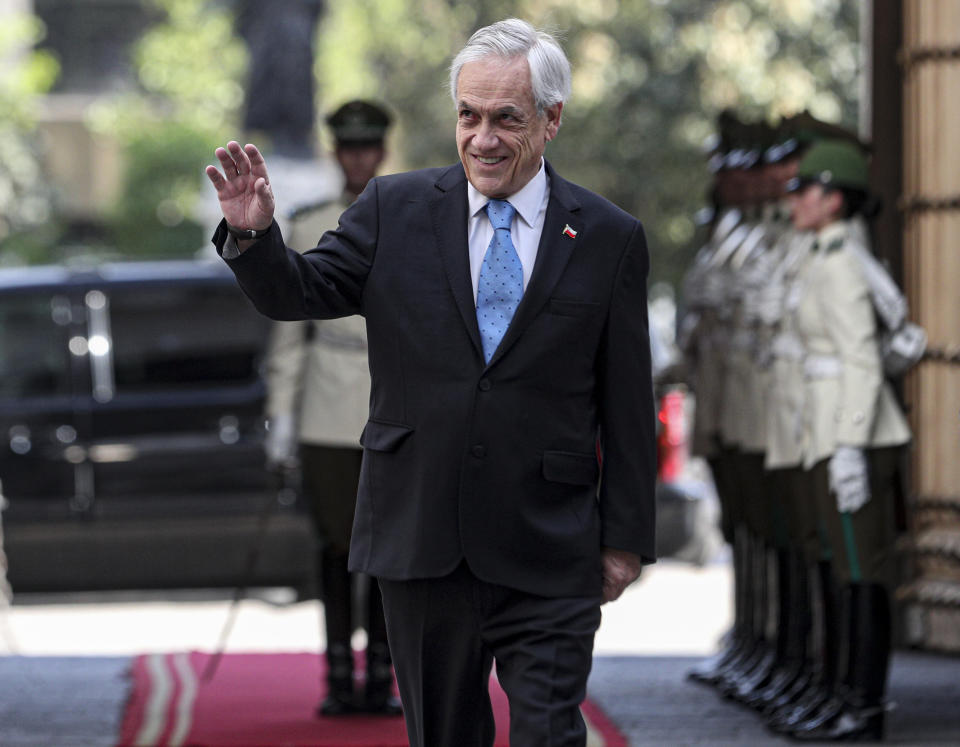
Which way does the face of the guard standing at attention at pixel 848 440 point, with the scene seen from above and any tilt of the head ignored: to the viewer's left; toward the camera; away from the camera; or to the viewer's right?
to the viewer's left

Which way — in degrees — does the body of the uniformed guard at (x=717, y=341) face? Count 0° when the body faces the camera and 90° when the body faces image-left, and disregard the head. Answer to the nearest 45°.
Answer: approximately 90°

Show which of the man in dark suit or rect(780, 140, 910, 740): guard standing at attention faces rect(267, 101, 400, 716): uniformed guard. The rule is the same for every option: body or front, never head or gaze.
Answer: the guard standing at attention

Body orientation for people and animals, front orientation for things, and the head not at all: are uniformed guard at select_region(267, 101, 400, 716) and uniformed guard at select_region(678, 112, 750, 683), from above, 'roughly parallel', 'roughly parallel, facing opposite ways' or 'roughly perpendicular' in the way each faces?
roughly perpendicular

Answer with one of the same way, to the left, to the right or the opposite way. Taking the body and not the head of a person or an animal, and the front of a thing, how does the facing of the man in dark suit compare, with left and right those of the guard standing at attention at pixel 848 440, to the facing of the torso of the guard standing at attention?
to the left

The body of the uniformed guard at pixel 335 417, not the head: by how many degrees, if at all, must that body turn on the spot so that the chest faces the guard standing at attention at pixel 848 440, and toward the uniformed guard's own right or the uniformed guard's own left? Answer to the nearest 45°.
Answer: approximately 90° to the uniformed guard's own left

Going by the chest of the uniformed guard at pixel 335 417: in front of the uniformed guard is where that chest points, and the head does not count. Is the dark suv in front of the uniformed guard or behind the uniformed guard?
behind

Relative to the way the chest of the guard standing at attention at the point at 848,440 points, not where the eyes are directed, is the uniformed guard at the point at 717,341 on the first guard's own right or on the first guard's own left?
on the first guard's own right

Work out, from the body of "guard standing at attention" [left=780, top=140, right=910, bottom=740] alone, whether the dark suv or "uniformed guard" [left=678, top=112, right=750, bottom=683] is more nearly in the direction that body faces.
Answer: the dark suv

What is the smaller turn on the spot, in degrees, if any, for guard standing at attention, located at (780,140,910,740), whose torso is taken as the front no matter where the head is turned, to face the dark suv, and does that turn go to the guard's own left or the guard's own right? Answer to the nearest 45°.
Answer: approximately 45° to the guard's own right

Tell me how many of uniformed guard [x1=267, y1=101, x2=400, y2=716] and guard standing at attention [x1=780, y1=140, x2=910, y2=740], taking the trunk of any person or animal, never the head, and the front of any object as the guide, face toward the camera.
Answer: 1

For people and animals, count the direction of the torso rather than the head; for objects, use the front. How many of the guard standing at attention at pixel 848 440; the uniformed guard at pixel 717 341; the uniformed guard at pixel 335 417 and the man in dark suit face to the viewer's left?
2

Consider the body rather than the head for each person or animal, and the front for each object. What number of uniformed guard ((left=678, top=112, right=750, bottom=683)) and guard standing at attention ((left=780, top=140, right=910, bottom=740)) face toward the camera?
0

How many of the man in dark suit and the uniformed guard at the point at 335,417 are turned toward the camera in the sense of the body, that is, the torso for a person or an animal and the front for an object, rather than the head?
2

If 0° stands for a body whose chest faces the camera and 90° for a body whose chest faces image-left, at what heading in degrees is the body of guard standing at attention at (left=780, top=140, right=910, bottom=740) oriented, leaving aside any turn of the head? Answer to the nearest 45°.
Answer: approximately 90°
